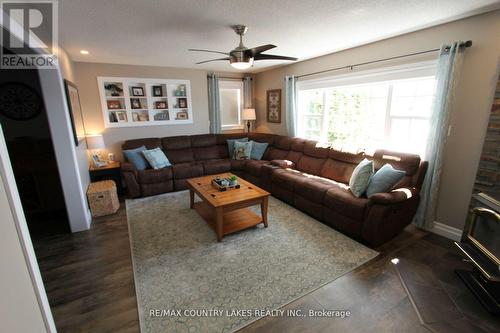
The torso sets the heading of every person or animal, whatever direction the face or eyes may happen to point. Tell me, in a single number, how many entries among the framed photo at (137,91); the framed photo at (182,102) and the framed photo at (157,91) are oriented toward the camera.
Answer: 3

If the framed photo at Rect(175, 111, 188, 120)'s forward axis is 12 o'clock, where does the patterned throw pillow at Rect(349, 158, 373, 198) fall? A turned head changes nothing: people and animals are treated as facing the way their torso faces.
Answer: The patterned throw pillow is roughly at 11 o'clock from the framed photo.

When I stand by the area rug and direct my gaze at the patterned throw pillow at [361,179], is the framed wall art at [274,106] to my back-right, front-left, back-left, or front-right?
front-left

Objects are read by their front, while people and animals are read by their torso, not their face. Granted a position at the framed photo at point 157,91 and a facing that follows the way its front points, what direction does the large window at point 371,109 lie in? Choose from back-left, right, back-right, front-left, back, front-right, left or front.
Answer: front-left

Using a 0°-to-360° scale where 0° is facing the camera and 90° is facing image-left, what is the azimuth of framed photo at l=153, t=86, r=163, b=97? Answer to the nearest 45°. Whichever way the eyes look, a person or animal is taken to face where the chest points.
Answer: approximately 0°

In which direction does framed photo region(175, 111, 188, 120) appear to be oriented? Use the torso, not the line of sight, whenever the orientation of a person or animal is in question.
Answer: toward the camera

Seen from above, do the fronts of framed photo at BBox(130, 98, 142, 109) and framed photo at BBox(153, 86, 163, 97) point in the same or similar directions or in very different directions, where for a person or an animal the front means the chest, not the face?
same or similar directions

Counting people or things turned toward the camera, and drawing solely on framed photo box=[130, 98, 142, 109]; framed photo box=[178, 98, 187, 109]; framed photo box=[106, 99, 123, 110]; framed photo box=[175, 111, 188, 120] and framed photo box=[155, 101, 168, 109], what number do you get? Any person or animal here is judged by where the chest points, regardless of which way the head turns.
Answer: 5

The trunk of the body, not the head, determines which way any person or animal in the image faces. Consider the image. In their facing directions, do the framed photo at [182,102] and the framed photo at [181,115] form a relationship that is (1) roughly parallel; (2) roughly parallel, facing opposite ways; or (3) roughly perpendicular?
roughly parallel

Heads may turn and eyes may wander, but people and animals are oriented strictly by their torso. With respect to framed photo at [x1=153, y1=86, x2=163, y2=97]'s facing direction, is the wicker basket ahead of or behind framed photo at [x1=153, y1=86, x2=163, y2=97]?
ahead

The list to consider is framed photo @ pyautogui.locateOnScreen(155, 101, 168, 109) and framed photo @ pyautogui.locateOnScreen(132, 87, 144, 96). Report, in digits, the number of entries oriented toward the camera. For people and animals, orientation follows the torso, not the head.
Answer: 2

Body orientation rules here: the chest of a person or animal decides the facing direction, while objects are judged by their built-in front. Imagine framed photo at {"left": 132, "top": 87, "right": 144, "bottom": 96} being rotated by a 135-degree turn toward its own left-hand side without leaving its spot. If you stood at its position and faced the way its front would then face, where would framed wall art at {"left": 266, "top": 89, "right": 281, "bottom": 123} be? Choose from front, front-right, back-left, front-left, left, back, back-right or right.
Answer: front-right

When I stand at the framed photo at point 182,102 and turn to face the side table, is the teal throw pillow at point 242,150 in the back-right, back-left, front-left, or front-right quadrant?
back-left

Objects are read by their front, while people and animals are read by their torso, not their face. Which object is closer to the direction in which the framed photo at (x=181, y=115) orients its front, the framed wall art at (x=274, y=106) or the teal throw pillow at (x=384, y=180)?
the teal throw pillow

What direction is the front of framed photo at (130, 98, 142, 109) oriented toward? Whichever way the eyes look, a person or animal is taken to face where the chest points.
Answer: toward the camera

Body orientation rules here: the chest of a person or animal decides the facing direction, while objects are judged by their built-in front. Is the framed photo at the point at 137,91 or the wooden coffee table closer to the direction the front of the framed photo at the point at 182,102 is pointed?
the wooden coffee table

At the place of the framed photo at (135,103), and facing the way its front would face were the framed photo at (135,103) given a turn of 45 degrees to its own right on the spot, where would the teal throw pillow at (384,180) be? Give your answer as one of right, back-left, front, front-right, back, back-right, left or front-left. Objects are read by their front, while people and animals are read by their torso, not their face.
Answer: left

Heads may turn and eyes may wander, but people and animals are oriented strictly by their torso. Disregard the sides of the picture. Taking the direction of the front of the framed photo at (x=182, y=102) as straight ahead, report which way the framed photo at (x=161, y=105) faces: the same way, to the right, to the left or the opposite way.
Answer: the same way

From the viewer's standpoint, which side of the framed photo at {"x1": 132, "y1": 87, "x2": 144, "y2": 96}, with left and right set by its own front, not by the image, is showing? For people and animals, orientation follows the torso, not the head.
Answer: front
